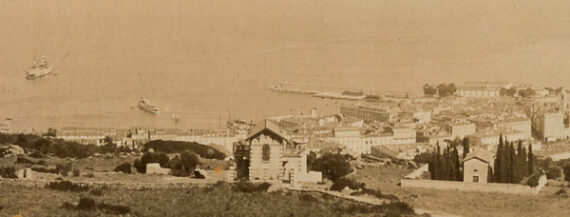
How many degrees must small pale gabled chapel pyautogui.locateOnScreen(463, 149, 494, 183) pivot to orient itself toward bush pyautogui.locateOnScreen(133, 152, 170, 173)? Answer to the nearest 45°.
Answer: approximately 90° to its right

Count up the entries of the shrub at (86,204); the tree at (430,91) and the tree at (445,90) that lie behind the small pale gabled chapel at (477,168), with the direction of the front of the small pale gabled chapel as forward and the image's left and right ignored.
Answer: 2

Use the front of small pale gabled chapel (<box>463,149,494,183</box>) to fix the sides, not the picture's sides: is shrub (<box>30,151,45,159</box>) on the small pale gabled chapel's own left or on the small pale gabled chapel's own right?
on the small pale gabled chapel's own right

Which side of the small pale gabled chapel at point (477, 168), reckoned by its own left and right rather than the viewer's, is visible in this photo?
front

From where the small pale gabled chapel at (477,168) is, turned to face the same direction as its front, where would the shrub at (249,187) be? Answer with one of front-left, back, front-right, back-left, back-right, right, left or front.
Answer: front-right

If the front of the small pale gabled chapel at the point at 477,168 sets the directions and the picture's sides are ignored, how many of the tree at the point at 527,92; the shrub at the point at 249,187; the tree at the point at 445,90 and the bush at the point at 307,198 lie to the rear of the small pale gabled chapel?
2

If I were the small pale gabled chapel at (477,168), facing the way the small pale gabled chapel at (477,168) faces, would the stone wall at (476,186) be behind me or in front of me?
in front

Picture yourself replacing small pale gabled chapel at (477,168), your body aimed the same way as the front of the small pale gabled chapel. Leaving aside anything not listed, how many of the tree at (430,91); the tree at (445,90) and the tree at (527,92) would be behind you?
3

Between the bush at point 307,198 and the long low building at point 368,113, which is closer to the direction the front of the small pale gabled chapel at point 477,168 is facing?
the bush

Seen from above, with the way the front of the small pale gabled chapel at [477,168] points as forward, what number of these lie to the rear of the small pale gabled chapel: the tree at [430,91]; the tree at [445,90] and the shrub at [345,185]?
2

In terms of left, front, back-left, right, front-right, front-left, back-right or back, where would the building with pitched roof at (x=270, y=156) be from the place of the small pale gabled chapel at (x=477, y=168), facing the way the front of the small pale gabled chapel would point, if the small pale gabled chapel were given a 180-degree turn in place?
back-left

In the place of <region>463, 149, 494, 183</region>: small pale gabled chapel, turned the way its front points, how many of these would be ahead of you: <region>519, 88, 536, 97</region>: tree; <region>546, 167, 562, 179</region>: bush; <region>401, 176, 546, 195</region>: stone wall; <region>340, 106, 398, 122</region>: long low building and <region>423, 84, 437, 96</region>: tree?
1

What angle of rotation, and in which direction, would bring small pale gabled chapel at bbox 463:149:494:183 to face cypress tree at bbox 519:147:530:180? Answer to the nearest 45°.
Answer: approximately 90° to its left

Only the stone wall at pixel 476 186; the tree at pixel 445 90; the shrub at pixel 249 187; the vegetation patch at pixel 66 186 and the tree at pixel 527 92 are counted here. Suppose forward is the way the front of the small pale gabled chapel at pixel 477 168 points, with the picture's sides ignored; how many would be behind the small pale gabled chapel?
2
